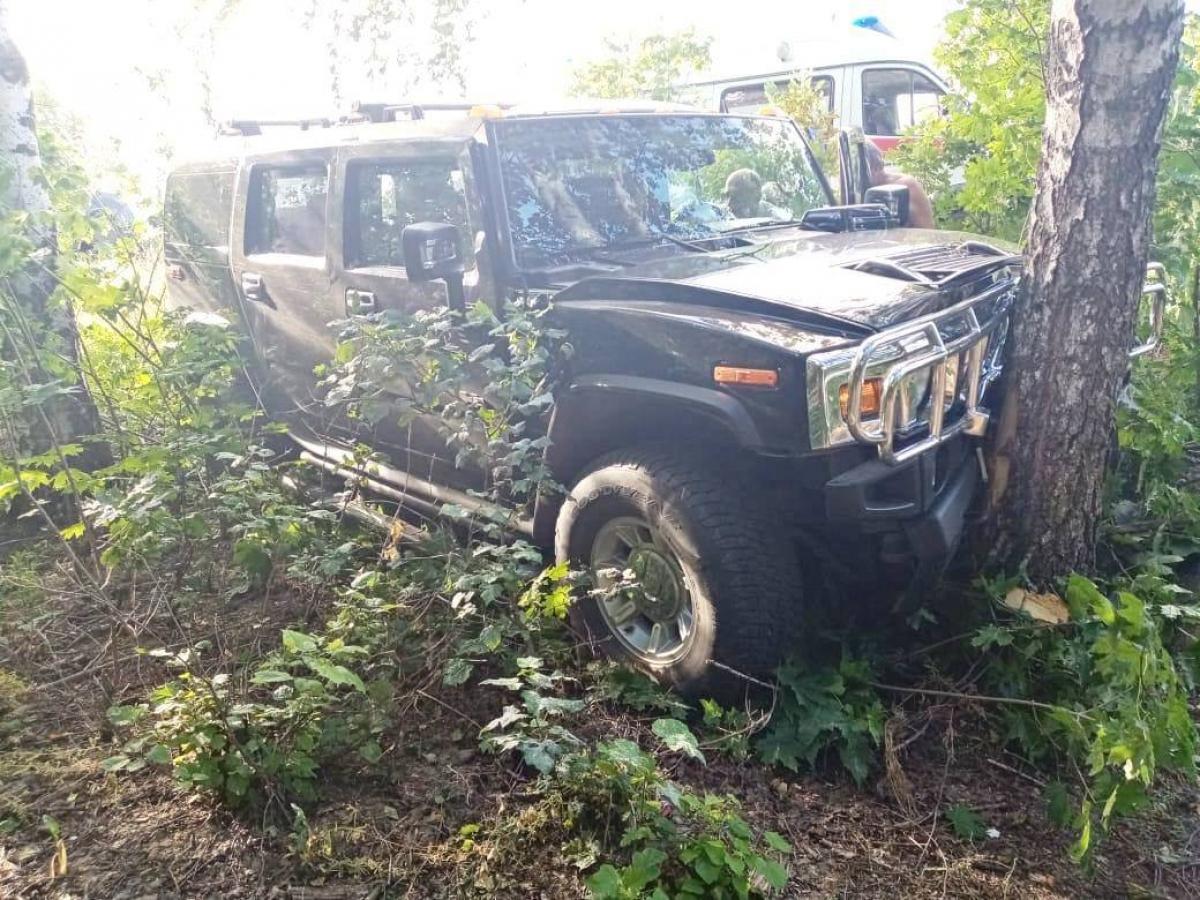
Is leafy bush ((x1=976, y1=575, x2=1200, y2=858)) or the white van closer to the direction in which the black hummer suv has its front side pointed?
the leafy bush

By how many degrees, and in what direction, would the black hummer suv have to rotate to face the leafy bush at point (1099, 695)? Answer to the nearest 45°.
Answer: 0° — it already faces it

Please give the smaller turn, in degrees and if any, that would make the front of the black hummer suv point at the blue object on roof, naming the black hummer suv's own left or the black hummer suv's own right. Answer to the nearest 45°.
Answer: approximately 135° to the black hummer suv's own left

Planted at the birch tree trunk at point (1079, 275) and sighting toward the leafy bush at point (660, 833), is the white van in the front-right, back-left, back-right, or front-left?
back-right

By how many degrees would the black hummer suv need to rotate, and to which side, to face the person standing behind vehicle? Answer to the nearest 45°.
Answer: approximately 90° to its left

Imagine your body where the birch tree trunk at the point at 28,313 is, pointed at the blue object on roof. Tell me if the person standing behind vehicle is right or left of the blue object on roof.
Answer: right

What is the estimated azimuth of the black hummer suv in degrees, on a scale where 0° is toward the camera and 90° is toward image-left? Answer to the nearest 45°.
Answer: approximately 315°

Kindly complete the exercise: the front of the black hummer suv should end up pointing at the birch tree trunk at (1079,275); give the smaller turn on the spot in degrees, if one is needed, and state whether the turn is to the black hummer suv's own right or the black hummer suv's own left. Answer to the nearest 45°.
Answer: approximately 45° to the black hummer suv's own left
